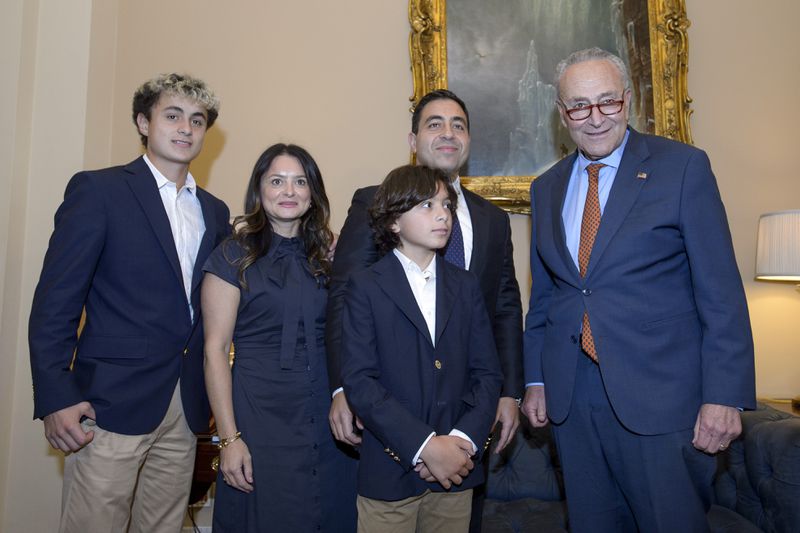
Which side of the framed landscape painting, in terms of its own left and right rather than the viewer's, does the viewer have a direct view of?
front

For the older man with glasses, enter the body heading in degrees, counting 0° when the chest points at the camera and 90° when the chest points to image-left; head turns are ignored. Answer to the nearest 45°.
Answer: approximately 45°

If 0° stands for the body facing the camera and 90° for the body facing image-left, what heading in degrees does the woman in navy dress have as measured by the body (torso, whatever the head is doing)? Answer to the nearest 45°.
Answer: approximately 315°

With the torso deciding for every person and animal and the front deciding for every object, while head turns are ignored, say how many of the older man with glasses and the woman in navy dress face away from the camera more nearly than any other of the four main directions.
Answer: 0

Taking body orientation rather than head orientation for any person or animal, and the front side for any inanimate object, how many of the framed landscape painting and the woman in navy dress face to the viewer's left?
0
